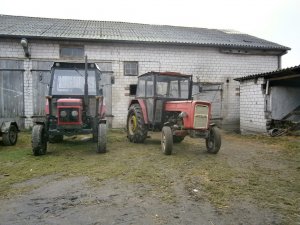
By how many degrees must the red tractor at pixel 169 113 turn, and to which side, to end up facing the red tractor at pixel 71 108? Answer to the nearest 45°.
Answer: approximately 135° to its right

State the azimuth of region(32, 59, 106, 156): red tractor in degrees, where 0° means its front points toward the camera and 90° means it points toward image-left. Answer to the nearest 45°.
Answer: approximately 0°

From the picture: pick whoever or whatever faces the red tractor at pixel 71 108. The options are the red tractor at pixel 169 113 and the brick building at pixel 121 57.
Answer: the brick building

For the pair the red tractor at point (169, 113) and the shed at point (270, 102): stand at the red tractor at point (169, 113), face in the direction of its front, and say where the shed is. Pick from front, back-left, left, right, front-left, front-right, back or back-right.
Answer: left

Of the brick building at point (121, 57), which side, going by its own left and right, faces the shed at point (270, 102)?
left

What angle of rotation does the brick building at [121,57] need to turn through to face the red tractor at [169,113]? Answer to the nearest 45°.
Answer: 0° — it already faces it

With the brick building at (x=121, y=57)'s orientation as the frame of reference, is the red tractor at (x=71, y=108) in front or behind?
in front

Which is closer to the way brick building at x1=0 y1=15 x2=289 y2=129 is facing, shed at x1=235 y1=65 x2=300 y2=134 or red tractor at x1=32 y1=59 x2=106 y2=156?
the red tractor

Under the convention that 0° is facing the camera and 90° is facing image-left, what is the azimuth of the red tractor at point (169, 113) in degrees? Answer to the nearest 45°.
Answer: approximately 315°

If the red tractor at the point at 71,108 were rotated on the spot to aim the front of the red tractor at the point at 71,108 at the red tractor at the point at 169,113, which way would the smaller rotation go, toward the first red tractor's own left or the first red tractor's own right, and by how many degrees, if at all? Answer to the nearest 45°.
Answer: approximately 90° to the first red tractor's own left

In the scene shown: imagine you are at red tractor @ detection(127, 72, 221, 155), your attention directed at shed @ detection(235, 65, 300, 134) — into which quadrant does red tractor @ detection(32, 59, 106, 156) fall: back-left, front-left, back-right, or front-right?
back-left

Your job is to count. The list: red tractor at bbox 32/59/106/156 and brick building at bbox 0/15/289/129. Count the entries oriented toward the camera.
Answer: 2

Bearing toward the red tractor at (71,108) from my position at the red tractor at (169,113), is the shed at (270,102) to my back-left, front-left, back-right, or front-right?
back-right

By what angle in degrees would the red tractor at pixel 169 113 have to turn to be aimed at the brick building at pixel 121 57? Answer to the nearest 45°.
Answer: approximately 180°

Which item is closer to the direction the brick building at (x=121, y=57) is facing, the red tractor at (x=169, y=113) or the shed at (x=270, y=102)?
the red tractor
